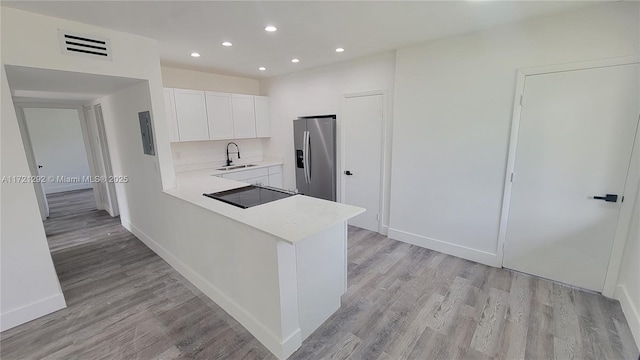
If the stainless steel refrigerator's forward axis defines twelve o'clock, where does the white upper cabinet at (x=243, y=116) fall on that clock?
The white upper cabinet is roughly at 2 o'clock from the stainless steel refrigerator.

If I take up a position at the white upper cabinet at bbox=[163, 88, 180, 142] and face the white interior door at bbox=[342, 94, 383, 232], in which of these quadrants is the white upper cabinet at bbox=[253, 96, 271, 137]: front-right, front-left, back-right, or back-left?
front-left

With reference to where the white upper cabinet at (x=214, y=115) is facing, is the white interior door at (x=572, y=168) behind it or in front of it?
in front

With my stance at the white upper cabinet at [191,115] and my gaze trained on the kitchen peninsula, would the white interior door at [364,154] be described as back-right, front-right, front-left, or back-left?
front-left

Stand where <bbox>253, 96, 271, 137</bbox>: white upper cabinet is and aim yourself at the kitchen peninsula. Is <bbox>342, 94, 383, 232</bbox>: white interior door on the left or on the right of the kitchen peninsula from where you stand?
left

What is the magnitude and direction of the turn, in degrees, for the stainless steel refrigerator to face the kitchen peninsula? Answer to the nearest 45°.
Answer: approximately 45° to its left

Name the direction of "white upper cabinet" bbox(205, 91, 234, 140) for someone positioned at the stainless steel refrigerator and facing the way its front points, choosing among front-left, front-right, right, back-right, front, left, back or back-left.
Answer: front-right

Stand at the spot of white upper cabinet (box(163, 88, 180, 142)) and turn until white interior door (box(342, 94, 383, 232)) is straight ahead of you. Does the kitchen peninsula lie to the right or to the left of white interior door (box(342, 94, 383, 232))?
right

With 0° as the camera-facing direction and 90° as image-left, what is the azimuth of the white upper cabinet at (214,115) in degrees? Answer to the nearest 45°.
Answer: approximately 315°

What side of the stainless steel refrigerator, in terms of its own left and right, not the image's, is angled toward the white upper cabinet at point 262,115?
right

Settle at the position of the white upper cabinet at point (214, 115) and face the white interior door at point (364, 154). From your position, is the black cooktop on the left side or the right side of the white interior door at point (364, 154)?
right

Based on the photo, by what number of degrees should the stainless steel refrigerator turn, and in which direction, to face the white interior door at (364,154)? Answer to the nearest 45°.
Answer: approximately 90° to its left

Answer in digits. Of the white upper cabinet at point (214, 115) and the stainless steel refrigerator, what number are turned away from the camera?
0

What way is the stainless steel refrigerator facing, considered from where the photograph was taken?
facing the viewer and to the left of the viewer
